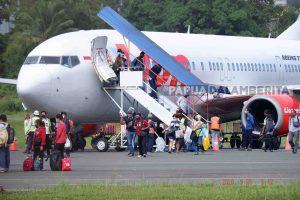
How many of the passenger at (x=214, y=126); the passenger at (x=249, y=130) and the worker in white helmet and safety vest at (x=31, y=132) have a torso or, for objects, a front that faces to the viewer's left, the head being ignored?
1

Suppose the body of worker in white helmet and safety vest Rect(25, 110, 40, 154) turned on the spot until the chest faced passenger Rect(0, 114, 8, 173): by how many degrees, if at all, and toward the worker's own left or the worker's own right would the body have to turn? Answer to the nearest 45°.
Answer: approximately 90° to the worker's own right

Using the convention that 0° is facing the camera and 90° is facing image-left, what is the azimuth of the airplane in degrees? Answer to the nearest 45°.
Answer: approximately 45°

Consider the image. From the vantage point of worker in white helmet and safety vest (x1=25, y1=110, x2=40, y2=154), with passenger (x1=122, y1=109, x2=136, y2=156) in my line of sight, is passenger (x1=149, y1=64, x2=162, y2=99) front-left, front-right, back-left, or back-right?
front-left
